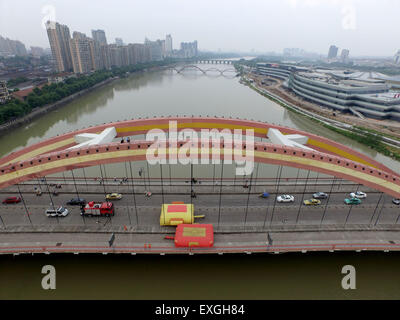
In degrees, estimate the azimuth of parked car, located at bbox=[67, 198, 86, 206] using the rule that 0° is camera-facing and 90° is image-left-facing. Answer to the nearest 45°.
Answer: approximately 90°

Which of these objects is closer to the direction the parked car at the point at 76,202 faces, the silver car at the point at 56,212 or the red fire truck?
the silver car

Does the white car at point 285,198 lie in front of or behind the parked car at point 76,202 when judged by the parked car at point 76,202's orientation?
behind

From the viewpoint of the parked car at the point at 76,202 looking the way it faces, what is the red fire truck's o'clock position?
The red fire truck is roughly at 8 o'clock from the parked car.

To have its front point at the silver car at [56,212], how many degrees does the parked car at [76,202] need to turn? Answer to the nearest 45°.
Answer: approximately 45° to its left

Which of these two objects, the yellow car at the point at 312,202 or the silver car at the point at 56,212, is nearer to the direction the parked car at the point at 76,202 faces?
the silver car

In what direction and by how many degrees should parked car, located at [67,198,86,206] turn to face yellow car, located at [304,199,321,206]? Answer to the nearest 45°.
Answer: approximately 135° to its left

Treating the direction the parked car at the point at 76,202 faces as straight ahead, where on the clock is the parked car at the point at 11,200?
the parked car at the point at 11,200 is roughly at 1 o'clock from the parked car at the point at 76,202.

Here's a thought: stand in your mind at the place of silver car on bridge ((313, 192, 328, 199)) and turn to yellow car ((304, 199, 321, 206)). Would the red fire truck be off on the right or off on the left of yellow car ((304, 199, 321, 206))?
right

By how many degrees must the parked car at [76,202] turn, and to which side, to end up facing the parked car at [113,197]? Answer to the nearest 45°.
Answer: approximately 180°
